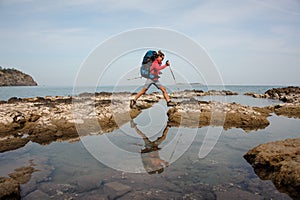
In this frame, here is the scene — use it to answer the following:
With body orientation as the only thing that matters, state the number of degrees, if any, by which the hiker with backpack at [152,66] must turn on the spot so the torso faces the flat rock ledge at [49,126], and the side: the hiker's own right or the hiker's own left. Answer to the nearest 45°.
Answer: approximately 135° to the hiker's own right

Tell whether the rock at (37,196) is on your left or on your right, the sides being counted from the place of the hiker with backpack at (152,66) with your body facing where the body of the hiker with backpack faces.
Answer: on your right

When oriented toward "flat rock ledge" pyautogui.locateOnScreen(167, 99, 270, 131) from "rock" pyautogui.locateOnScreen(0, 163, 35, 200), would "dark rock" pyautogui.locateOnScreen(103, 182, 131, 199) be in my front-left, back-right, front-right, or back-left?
front-right

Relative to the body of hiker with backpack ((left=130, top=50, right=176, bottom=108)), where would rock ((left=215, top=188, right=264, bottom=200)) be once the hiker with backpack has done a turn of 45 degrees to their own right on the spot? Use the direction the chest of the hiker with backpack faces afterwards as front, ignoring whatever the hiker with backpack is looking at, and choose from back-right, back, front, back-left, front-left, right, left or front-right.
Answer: front-right

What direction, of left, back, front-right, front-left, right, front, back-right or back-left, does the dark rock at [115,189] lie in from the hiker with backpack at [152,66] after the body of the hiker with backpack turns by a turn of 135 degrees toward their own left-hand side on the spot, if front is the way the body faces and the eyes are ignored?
back-left

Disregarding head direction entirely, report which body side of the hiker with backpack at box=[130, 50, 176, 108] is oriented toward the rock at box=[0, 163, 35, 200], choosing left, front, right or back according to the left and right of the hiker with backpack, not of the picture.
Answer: right

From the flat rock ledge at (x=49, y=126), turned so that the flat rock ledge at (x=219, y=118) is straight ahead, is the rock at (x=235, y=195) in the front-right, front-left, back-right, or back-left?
front-right

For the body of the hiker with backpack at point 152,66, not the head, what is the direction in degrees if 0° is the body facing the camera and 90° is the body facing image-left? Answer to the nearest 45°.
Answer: approximately 270°
